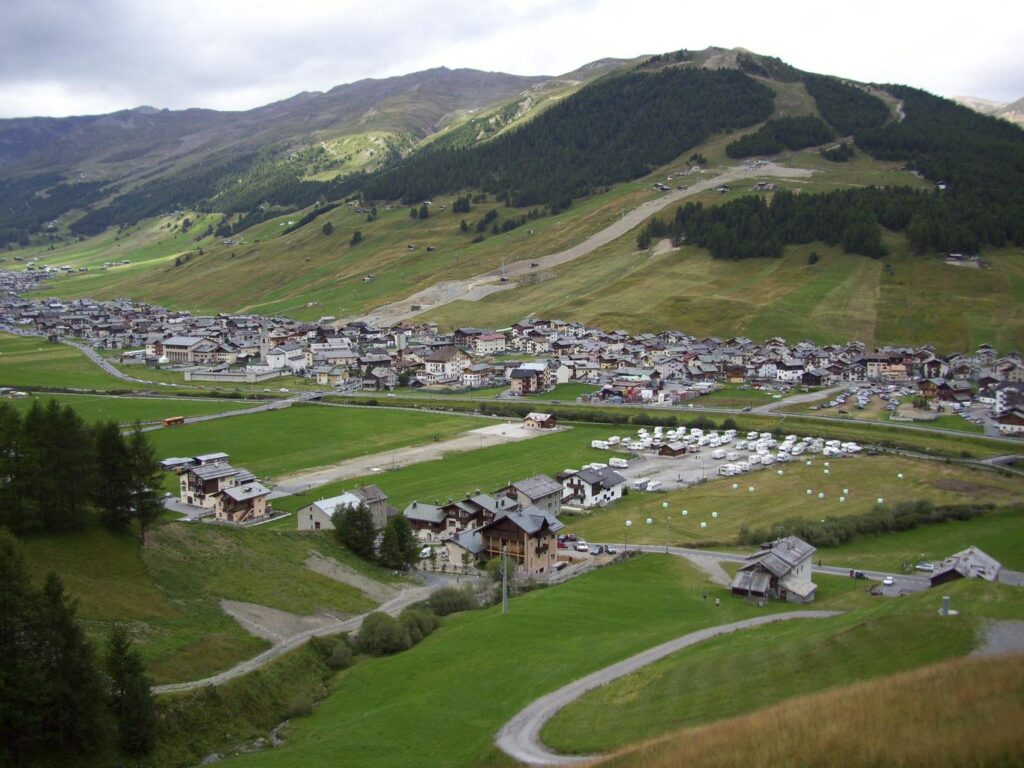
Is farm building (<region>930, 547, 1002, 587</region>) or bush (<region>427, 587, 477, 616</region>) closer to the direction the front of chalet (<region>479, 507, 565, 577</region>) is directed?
the bush

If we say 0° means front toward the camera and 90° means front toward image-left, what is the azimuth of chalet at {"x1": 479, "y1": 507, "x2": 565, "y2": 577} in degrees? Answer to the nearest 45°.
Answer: approximately 45°

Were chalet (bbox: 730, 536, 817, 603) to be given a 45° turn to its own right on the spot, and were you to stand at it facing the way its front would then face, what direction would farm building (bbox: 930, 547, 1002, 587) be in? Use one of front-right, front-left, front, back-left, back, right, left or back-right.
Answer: back

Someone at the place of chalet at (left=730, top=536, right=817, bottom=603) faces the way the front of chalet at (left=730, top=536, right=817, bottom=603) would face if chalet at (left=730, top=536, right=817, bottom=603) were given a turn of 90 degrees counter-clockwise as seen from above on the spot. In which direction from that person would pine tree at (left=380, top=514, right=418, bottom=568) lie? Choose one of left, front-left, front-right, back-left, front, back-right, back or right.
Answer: back-right

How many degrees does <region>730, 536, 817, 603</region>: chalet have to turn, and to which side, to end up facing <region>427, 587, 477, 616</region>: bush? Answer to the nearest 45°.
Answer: approximately 45° to its right

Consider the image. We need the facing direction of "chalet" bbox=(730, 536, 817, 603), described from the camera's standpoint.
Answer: facing the viewer and to the left of the viewer

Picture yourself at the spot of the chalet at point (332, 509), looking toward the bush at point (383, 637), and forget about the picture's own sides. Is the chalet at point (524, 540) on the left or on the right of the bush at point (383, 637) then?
left

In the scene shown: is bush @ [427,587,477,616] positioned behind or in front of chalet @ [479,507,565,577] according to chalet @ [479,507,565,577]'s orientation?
in front

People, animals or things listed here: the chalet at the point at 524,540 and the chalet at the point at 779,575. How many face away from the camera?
0

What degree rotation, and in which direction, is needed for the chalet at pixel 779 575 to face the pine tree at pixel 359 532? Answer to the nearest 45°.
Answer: approximately 45° to its right

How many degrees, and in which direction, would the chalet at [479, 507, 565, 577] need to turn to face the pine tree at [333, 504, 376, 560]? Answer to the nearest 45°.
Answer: approximately 45° to its right

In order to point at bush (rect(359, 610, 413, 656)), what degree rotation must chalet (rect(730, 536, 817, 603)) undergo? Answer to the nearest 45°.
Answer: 0° — it already faces it
